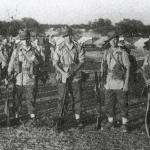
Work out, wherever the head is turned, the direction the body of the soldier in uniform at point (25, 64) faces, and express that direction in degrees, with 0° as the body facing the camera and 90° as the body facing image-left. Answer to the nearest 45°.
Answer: approximately 0°

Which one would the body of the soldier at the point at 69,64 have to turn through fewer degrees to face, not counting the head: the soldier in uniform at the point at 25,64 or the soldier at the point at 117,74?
the soldier

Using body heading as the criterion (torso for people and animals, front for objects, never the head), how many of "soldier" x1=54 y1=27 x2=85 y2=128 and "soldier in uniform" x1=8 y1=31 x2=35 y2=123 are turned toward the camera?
2

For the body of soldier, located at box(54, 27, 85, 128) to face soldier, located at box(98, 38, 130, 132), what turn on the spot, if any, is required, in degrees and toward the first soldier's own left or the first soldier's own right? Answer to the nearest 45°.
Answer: approximately 90° to the first soldier's own left

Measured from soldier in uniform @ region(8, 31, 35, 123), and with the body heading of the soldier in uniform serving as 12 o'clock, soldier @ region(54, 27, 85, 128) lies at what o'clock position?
The soldier is roughly at 10 o'clock from the soldier in uniform.

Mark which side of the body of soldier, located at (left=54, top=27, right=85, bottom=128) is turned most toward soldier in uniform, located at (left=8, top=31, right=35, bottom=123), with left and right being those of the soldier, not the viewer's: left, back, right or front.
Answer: right

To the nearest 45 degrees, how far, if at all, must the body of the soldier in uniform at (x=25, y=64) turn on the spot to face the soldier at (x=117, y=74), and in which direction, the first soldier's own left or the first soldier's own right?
approximately 45° to the first soldier's own left

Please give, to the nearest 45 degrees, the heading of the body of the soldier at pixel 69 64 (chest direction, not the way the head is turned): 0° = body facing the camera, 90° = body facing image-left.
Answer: approximately 0°
